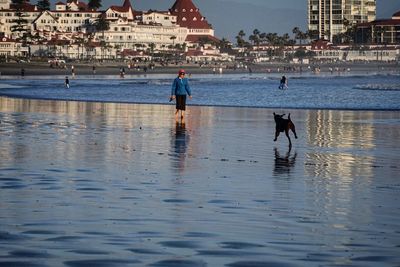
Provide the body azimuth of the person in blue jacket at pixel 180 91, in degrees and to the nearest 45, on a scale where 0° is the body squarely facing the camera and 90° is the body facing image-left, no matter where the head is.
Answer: approximately 0°
